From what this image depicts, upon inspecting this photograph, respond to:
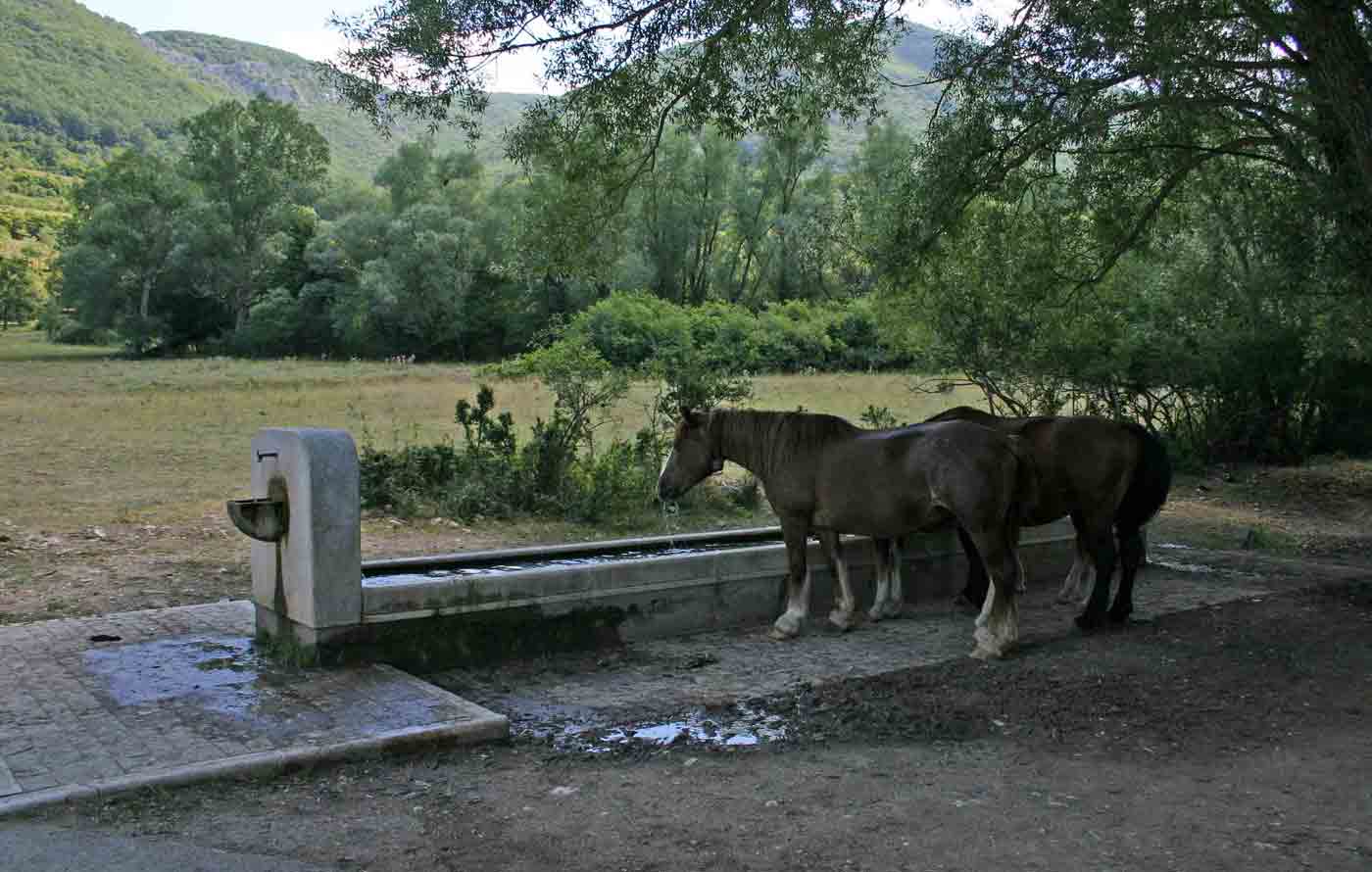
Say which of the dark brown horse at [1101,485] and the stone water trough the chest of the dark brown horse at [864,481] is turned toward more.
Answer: the stone water trough

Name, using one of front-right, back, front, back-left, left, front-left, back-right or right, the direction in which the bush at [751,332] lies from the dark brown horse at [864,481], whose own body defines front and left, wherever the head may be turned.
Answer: right

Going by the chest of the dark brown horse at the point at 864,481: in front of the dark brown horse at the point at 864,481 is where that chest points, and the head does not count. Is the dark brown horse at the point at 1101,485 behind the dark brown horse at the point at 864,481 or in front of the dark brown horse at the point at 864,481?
behind

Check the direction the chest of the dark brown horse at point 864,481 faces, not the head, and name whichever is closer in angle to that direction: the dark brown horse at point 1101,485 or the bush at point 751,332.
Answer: the bush

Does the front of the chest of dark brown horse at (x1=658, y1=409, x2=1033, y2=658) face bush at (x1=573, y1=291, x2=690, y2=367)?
no

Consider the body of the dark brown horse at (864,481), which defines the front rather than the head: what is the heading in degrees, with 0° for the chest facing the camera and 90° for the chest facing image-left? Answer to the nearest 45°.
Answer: approximately 90°
